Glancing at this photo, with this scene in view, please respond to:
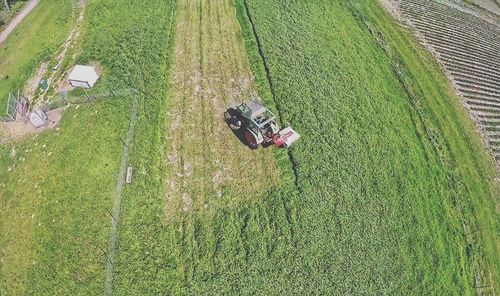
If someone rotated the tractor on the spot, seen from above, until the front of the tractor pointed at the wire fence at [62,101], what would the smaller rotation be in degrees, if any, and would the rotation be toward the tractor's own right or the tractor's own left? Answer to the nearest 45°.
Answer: approximately 45° to the tractor's own left

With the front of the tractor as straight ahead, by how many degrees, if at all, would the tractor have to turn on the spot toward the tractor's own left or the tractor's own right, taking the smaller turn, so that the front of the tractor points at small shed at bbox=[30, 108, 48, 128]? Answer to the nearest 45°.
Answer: approximately 45° to the tractor's own left

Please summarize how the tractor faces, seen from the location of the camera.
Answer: facing away from the viewer and to the left of the viewer

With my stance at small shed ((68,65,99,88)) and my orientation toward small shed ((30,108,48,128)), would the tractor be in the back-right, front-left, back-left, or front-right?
back-left

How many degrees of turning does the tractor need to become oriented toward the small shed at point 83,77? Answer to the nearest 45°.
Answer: approximately 45° to its left
